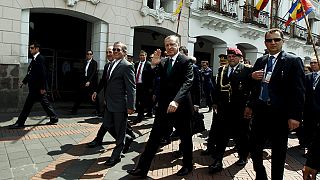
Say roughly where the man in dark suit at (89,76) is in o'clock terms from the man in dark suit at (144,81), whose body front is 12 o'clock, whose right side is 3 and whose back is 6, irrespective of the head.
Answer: the man in dark suit at (89,76) is roughly at 2 o'clock from the man in dark suit at (144,81).

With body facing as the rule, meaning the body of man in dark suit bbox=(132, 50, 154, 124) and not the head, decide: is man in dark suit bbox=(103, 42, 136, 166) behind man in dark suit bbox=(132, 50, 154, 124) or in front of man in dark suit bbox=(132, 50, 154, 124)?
in front

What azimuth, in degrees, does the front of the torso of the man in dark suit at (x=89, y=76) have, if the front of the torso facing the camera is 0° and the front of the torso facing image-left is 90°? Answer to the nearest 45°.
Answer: approximately 45°
